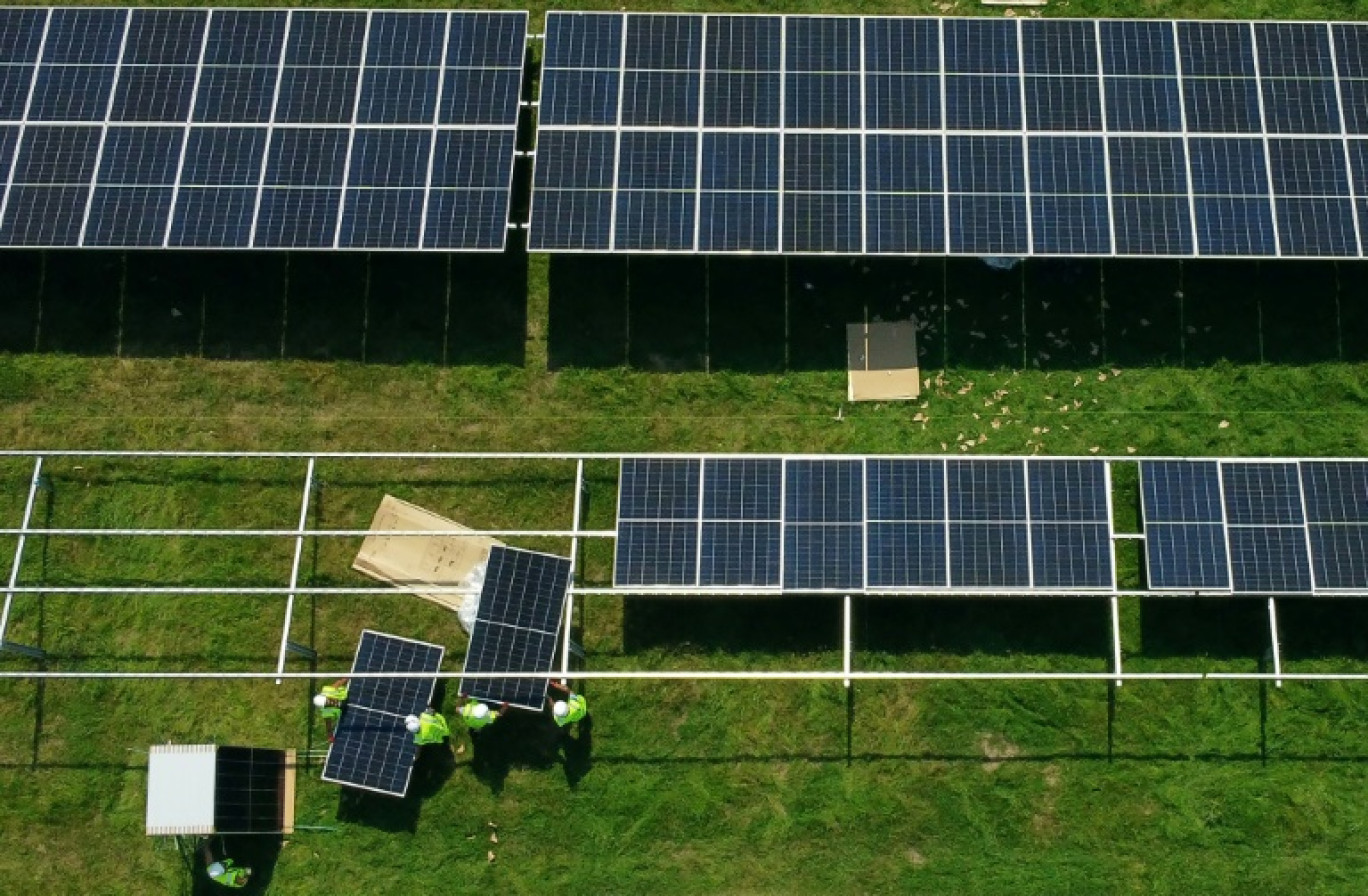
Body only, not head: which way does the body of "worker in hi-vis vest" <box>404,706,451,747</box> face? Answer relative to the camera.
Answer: to the viewer's left

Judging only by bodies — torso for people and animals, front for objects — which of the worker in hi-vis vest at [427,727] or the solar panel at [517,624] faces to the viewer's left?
the worker in hi-vis vest
